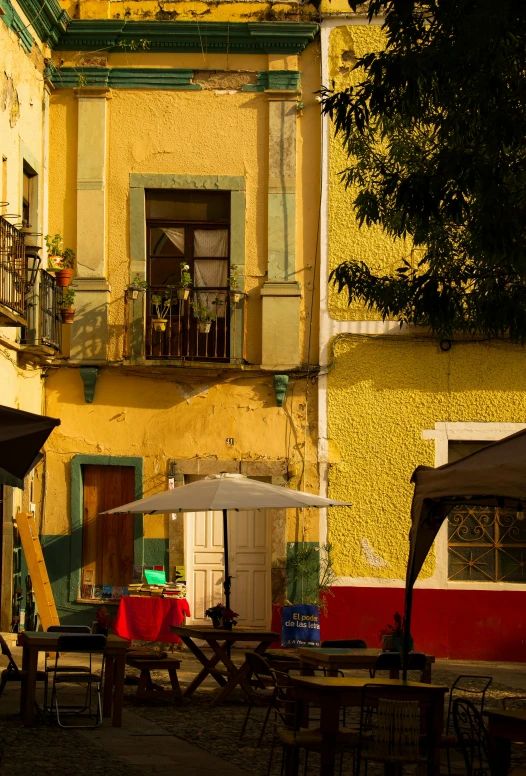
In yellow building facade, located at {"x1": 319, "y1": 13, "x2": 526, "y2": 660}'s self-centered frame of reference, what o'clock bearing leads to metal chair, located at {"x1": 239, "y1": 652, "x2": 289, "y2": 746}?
The metal chair is roughly at 12 o'clock from the yellow building facade.

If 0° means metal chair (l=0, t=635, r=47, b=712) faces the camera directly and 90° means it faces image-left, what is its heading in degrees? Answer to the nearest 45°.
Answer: approximately 270°

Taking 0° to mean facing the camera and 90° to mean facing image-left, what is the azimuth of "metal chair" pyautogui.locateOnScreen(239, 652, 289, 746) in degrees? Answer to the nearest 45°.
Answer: approximately 225°

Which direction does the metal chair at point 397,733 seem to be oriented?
away from the camera

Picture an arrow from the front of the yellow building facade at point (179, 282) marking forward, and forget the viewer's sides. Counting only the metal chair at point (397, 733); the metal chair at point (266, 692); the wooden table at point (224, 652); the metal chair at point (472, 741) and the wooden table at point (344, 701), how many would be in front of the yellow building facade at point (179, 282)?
5

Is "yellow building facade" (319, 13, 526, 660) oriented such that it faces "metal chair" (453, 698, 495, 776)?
yes

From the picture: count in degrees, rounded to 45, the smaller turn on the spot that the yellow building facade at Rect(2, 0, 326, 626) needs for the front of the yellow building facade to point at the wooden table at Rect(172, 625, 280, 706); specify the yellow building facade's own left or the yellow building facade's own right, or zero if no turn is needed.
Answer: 0° — it already faces it

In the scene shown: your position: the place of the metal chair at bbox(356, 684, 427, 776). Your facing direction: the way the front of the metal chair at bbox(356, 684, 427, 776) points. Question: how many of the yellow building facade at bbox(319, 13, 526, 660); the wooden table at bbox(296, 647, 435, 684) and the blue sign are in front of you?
3

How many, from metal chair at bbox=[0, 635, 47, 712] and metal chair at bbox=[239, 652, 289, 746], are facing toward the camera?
0
